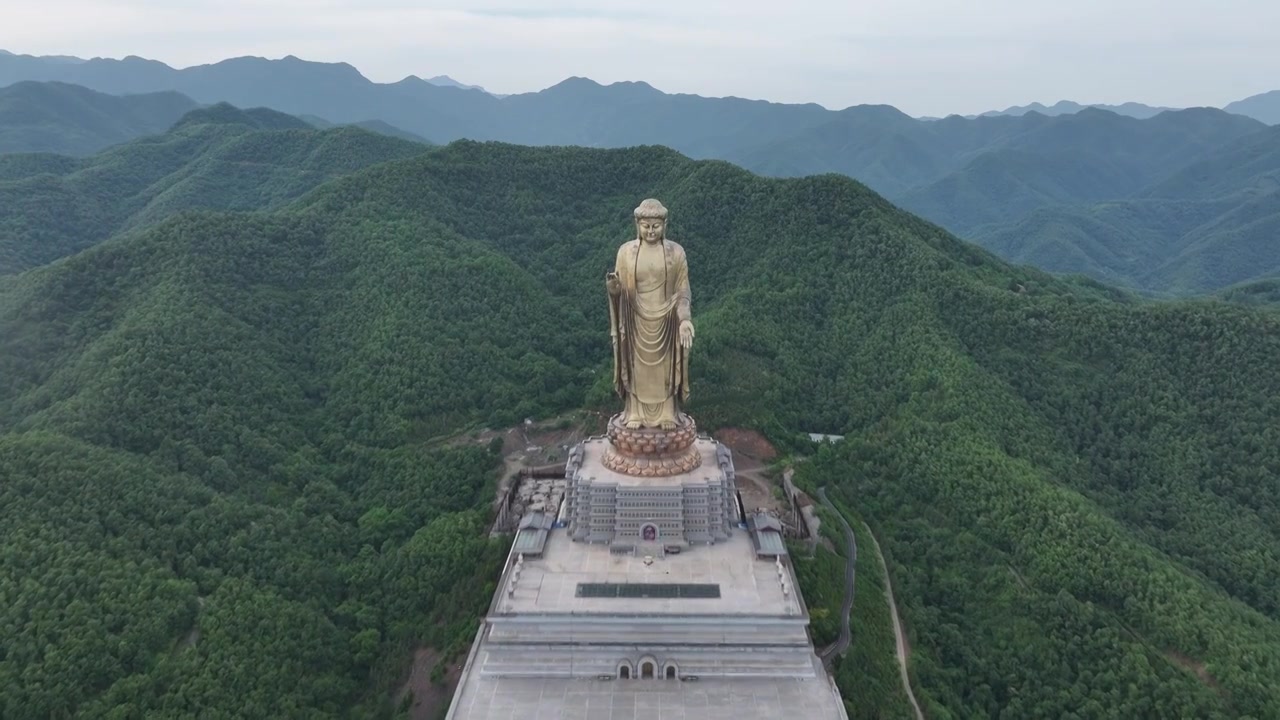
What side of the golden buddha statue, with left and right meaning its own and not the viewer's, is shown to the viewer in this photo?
front
